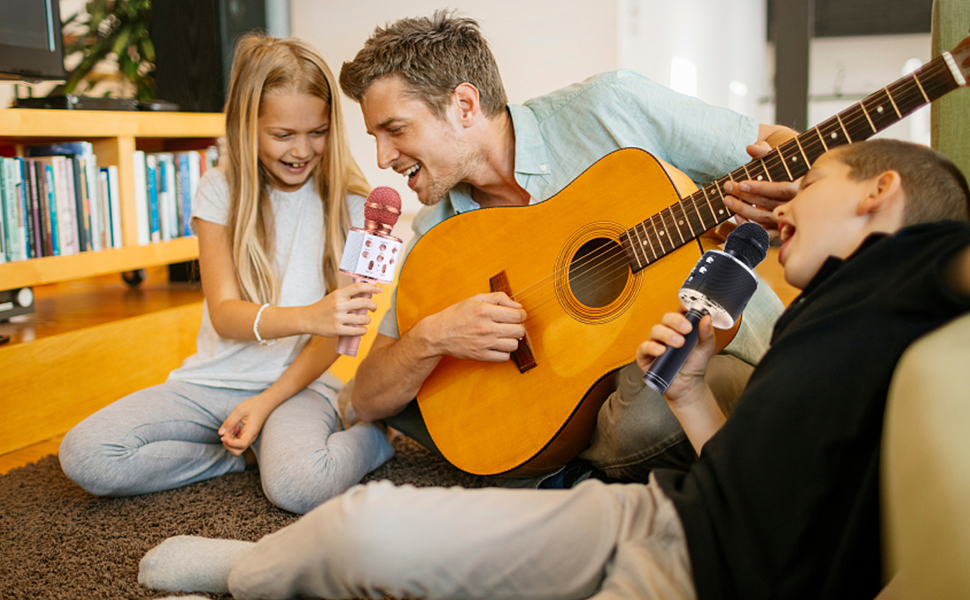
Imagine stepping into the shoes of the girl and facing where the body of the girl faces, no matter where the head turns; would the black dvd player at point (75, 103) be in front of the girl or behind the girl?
behind

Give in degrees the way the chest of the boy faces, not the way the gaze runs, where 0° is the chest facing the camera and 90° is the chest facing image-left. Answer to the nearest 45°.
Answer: approximately 90°

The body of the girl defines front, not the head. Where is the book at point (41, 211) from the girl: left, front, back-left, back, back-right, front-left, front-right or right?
back-right

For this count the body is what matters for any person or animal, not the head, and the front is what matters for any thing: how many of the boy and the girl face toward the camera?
1

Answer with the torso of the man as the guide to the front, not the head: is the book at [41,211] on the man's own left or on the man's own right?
on the man's own right

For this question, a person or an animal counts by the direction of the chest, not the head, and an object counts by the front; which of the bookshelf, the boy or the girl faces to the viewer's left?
the boy

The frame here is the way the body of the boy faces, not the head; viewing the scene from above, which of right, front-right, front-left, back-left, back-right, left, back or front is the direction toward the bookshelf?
front-right

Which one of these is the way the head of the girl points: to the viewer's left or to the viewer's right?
to the viewer's right
